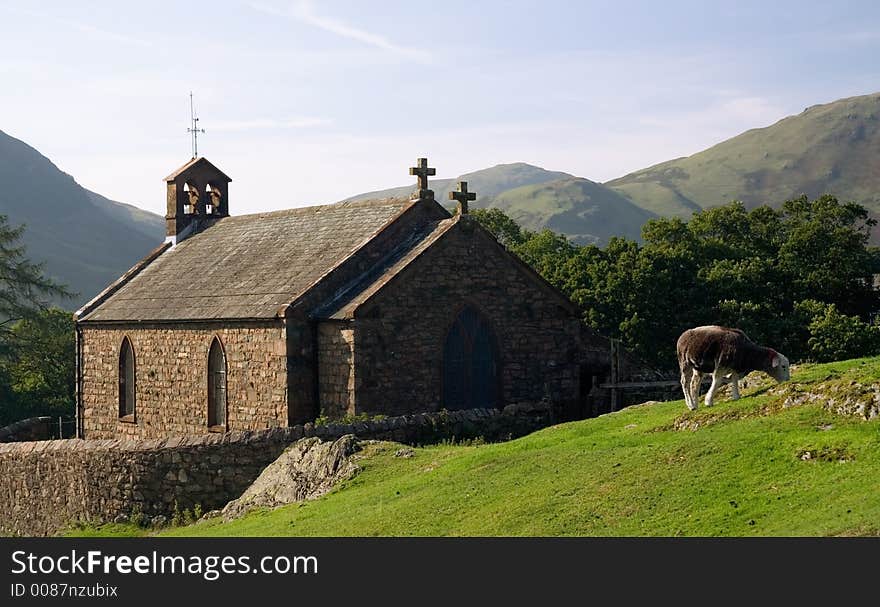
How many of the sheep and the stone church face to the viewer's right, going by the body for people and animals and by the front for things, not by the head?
1

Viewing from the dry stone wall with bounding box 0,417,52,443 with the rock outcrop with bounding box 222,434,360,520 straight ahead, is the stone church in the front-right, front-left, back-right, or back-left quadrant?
front-left

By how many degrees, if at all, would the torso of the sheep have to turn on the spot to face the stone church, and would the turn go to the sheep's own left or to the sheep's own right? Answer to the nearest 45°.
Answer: approximately 135° to the sheep's own left

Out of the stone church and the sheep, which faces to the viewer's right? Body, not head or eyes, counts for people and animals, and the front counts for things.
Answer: the sheep

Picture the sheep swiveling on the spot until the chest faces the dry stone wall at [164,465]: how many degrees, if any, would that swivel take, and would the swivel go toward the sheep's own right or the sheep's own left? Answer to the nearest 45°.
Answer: approximately 180°

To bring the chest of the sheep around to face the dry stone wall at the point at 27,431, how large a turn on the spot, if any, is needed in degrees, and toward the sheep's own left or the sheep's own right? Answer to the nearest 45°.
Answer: approximately 135° to the sheep's own left

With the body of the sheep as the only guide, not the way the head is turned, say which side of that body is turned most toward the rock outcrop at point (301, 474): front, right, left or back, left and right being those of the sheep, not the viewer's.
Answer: back

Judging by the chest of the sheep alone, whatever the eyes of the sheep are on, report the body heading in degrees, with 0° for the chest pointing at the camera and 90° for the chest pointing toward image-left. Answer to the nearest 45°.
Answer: approximately 270°
